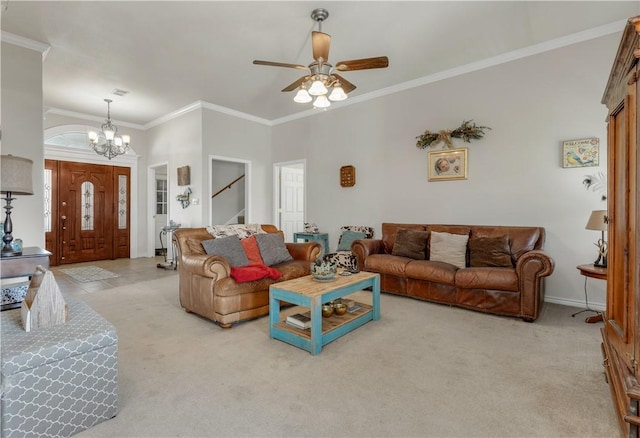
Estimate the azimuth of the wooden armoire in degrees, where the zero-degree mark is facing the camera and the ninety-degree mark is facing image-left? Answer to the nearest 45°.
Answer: approximately 90°

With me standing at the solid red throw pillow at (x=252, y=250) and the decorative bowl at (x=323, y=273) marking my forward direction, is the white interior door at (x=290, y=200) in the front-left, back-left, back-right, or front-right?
back-left

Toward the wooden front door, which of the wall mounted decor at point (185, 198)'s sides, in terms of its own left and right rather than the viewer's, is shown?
right

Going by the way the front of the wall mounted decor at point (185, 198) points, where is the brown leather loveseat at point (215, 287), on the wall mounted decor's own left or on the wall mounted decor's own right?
on the wall mounted decor's own left

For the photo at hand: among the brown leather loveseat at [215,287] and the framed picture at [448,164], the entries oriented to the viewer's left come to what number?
0

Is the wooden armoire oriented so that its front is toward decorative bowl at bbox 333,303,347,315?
yes

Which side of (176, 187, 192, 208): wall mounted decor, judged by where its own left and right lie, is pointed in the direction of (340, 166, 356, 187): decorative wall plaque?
left

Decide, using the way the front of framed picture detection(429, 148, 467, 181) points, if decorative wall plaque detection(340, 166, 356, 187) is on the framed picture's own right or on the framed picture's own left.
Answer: on the framed picture's own right

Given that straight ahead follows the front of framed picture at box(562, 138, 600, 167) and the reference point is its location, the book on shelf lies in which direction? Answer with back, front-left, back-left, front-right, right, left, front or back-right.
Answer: front-right

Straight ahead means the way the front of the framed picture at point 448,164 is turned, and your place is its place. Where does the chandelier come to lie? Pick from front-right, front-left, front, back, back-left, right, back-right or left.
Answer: right

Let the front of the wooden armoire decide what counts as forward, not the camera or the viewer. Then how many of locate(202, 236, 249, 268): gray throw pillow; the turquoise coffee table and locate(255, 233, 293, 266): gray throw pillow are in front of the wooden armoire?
3

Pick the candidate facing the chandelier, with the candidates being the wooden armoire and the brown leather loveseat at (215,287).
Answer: the wooden armoire

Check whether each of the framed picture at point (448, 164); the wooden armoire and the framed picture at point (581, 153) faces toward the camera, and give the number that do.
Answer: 2
